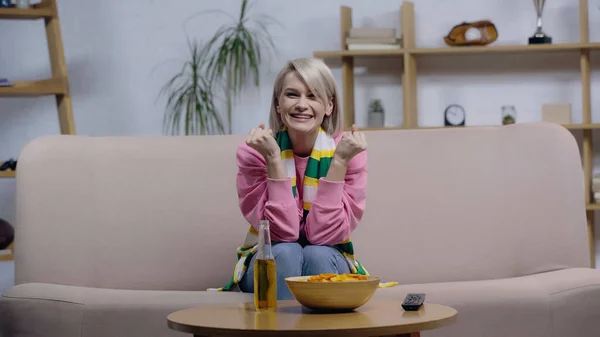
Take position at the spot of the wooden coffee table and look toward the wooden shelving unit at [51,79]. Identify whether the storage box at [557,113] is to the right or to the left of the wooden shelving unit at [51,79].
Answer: right

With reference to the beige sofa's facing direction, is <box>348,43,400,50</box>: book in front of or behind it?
behind

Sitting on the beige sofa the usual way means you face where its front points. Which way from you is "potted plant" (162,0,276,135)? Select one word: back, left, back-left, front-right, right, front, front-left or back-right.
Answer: back

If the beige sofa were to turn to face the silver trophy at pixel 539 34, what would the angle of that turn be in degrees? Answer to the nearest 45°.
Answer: approximately 135° to its left

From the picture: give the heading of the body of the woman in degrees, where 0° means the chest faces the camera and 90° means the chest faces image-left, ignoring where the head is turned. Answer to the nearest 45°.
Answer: approximately 0°

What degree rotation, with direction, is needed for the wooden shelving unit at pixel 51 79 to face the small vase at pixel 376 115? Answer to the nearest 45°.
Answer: approximately 90° to its left

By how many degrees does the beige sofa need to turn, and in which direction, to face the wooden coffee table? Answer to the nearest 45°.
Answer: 0° — it already faces it

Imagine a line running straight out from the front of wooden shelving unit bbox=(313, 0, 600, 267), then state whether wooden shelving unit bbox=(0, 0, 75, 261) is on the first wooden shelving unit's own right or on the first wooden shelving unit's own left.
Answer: on the first wooden shelving unit's own right
